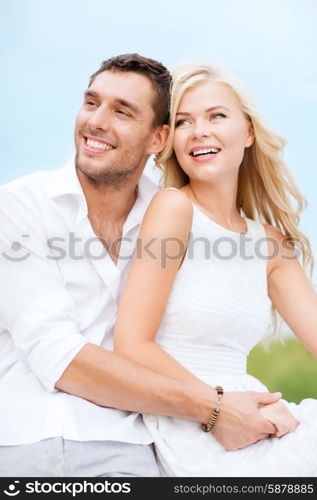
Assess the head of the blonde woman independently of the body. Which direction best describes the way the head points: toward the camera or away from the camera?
toward the camera

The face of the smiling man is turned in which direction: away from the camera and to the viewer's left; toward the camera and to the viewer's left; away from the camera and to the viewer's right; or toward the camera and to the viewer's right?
toward the camera and to the viewer's left
